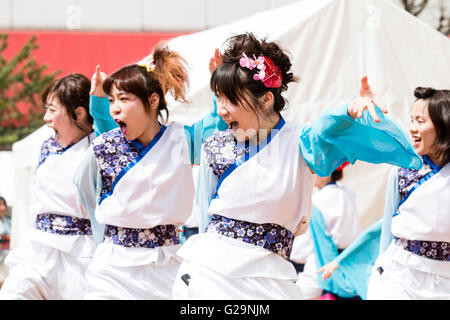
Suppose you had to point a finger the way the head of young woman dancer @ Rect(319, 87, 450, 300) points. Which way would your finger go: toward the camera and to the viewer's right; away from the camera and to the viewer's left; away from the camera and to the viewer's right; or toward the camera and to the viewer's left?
toward the camera and to the viewer's left

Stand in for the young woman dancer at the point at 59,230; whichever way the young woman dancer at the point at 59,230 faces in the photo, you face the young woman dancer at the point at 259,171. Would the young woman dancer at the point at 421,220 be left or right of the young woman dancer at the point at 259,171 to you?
left

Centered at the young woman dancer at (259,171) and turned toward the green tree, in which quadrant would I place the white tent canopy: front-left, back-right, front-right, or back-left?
front-right

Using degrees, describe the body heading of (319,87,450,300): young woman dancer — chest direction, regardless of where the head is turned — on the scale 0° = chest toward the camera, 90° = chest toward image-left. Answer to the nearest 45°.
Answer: approximately 45°

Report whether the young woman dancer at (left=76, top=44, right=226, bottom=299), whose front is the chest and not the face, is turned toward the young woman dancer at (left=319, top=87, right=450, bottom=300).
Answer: no

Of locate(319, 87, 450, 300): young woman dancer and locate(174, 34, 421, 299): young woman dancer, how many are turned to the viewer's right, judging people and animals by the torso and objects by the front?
0

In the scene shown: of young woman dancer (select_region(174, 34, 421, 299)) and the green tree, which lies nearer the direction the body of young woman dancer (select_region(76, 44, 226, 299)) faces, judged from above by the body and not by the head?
the young woman dancer

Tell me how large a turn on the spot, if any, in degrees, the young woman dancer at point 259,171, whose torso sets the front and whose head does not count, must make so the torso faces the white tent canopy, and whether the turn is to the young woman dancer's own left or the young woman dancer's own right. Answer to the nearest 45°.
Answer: approximately 135° to the young woman dancer's own right

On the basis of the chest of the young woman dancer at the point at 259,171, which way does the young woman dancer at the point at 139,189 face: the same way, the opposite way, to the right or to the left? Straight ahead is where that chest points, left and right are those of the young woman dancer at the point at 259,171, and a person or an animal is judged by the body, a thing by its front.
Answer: the same way

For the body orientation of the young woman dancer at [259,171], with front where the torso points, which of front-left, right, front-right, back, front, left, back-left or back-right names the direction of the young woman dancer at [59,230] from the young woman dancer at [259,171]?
right

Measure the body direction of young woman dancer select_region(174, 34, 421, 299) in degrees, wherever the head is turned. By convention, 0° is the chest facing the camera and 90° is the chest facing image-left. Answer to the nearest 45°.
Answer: approximately 45°

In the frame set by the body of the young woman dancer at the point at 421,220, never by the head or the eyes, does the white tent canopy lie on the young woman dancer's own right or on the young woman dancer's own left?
on the young woman dancer's own right

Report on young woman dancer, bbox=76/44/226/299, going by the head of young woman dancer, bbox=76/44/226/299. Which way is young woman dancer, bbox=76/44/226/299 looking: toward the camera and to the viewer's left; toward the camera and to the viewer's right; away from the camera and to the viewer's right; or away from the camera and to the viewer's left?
toward the camera and to the viewer's left

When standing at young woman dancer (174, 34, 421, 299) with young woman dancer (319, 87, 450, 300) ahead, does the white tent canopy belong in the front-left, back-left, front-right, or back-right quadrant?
front-left

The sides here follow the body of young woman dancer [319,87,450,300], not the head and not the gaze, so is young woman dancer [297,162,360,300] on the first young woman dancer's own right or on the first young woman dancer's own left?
on the first young woman dancer's own right

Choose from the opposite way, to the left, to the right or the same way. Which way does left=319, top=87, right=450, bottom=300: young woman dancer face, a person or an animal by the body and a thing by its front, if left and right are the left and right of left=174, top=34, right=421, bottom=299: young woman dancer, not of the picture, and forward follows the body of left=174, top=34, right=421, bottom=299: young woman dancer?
the same way

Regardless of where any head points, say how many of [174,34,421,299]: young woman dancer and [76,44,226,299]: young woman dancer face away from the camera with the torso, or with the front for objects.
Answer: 0

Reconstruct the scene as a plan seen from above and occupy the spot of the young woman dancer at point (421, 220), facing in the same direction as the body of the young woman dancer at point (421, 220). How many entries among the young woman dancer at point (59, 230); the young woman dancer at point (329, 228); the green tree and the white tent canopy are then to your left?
0

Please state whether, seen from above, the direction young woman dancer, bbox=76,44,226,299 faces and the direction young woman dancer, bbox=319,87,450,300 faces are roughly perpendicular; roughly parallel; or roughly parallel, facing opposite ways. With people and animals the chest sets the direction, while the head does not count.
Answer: roughly parallel

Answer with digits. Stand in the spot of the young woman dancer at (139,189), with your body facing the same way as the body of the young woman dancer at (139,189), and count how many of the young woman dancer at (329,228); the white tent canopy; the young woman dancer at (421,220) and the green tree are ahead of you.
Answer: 0

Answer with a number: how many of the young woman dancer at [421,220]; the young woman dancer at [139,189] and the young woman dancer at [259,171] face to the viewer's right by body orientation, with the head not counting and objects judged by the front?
0
